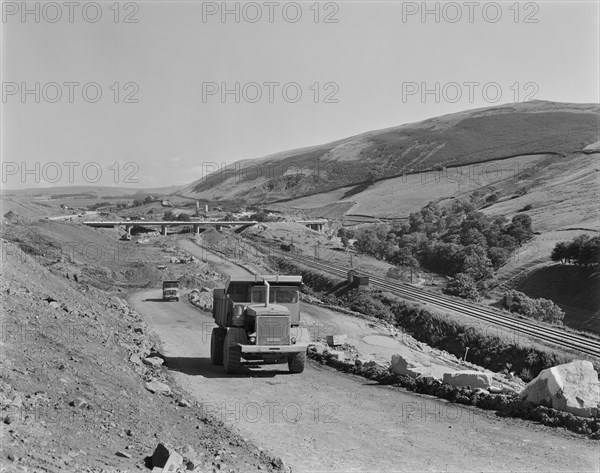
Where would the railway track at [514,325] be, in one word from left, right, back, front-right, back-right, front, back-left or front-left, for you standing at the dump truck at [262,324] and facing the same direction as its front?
back-left

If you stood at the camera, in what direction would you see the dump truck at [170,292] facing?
facing the viewer

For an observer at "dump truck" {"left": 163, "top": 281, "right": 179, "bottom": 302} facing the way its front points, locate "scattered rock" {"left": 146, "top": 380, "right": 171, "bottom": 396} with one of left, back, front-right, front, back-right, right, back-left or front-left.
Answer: front

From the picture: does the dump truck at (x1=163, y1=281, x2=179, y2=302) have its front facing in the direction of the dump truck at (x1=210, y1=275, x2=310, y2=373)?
yes

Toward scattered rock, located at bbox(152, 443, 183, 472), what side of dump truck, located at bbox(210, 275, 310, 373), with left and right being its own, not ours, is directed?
front

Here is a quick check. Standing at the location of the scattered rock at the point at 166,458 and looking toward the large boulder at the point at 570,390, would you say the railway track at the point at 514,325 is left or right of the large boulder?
left

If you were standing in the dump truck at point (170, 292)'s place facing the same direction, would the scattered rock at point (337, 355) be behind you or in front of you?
in front

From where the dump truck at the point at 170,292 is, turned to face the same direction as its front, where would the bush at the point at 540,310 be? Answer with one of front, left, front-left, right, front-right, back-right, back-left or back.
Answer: left

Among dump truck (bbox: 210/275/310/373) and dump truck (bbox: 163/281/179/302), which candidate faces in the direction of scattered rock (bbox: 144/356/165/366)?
dump truck (bbox: 163/281/179/302)

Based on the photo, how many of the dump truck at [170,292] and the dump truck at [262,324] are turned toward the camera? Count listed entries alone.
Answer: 2

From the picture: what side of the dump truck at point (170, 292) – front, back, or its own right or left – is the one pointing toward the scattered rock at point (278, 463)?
front
